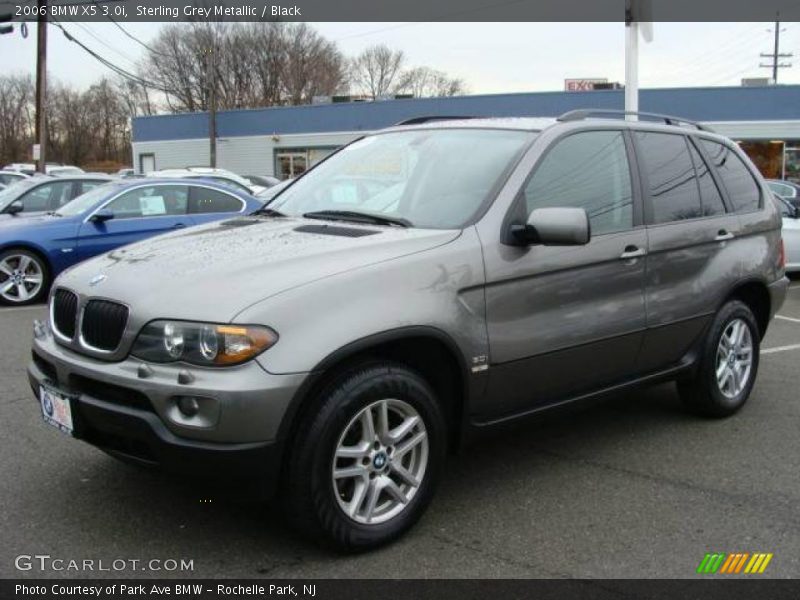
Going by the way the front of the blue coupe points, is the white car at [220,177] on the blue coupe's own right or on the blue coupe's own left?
on the blue coupe's own right

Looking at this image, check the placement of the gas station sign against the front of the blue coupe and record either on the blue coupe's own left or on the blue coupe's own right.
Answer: on the blue coupe's own right

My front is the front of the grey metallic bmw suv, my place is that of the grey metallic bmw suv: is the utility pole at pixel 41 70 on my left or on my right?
on my right

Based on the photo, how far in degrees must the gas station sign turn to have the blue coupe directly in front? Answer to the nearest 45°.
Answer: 0° — it already faces it

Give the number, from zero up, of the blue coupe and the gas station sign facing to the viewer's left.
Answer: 1

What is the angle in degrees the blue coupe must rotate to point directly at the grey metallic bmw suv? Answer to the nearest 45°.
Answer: approximately 90° to its left

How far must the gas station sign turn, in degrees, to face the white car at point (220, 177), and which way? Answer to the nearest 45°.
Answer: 0° — it already faces it

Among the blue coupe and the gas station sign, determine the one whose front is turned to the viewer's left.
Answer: the blue coupe

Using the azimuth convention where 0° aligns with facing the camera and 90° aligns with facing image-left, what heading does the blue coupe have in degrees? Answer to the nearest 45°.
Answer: approximately 90°

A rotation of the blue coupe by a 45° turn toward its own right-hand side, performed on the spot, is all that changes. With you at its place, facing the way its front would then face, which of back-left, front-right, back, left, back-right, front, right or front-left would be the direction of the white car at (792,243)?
back-right

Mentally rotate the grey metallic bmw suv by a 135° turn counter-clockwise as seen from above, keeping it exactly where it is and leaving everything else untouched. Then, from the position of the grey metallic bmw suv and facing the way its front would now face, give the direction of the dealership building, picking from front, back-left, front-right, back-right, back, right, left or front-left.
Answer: left
